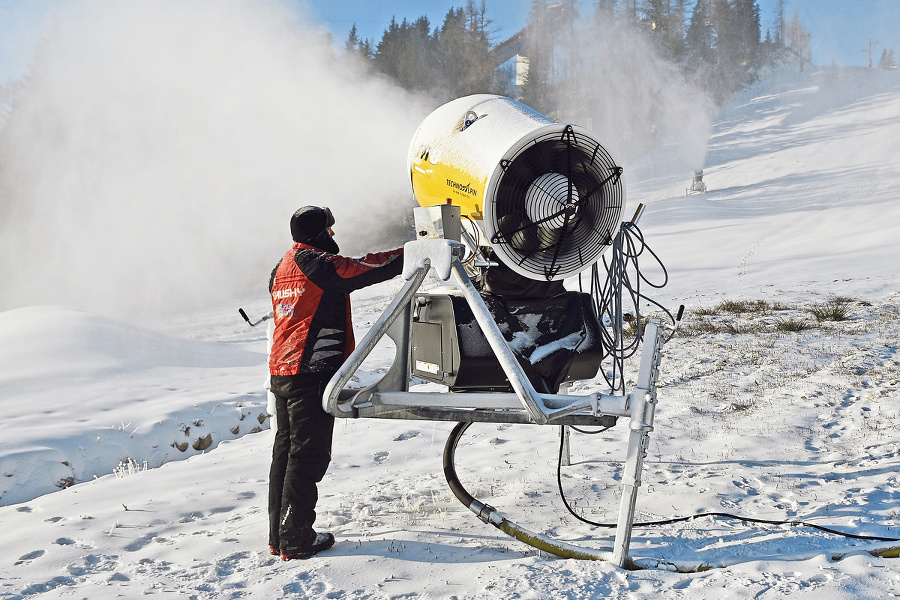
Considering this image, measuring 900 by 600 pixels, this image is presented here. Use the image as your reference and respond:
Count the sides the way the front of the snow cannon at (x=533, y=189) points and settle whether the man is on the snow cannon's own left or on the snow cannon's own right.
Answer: on the snow cannon's own left

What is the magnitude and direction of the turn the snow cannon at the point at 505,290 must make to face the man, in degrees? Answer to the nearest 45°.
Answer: approximately 45° to its left

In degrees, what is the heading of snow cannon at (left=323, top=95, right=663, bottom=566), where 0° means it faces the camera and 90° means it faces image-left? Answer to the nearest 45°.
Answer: approximately 135°
